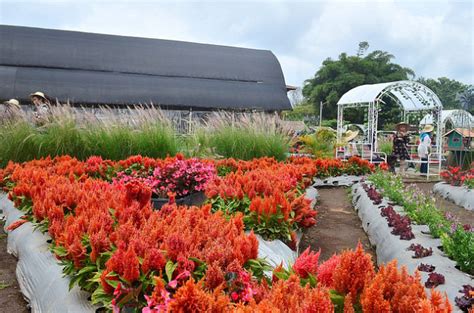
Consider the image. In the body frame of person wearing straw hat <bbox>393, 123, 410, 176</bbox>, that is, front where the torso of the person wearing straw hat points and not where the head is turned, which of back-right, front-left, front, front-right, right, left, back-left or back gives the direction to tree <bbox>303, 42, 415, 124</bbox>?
back

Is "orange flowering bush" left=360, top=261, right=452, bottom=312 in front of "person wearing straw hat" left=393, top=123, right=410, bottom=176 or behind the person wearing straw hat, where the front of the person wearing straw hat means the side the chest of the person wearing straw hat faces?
in front

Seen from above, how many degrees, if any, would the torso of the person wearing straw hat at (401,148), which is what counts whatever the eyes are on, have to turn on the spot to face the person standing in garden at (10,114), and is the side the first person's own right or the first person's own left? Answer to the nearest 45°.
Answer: approximately 45° to the first person's own right

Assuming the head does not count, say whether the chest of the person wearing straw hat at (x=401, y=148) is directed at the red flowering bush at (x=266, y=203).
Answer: yes

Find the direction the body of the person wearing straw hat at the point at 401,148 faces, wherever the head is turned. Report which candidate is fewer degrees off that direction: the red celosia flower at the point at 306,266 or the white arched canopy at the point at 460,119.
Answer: the red celosia flower

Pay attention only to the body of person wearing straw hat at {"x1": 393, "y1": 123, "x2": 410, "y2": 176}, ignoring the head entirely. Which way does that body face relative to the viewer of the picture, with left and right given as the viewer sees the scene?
facing the viewer

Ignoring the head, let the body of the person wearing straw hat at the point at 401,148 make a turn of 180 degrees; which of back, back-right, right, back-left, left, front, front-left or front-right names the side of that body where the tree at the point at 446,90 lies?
front

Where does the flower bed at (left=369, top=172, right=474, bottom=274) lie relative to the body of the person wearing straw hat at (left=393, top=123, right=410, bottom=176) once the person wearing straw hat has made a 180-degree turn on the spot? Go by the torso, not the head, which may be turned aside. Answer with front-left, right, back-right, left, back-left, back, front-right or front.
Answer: back

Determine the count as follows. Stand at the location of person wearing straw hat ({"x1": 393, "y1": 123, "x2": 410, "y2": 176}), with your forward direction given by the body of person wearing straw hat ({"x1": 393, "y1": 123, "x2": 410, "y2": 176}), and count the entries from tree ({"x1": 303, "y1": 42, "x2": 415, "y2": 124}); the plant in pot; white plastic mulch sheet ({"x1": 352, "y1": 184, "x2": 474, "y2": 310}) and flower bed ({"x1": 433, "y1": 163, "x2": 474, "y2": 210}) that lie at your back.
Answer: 1

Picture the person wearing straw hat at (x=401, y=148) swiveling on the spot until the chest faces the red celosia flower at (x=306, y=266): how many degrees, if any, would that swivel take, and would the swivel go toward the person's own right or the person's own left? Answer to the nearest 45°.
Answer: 0° — they already face it

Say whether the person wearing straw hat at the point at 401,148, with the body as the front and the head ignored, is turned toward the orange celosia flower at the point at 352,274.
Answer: yes

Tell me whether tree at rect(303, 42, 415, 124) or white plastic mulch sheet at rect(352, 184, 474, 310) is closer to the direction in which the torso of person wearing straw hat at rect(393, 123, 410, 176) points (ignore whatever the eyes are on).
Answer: the white plastic mulch sheet

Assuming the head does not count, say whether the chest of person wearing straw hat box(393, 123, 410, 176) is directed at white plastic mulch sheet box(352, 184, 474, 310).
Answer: yes

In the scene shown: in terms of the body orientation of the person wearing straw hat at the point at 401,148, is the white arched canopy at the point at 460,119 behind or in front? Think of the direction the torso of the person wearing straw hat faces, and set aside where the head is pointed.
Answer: behind

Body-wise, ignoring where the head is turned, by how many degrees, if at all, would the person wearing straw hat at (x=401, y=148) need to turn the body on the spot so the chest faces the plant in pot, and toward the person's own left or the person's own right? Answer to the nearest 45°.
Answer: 0° — they already face it

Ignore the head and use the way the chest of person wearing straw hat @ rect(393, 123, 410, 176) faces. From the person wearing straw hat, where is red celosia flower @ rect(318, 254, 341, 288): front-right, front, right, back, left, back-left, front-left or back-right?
front
